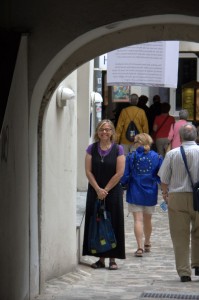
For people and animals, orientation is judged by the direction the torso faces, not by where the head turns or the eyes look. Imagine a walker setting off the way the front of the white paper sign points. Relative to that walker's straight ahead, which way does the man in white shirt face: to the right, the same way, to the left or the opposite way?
the opposite way

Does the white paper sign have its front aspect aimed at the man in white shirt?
yes

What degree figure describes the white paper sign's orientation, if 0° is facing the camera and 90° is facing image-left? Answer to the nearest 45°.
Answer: approximately 0°

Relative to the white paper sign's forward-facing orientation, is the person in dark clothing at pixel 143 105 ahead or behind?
behind

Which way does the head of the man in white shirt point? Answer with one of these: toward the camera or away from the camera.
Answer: away from the camera

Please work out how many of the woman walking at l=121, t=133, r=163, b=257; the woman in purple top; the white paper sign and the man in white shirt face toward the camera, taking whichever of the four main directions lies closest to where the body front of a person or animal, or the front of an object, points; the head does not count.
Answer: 2

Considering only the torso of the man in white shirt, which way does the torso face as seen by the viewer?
away from the camera

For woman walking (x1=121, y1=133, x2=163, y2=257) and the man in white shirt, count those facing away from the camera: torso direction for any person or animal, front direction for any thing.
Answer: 2

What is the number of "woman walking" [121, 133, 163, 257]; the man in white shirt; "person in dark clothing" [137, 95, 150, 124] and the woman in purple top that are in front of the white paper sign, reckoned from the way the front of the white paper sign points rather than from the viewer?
3

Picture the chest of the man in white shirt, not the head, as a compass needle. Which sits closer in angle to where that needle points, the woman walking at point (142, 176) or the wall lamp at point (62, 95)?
the woman walking

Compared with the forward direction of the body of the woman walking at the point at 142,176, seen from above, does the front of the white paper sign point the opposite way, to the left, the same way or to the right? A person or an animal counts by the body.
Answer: the opposite way

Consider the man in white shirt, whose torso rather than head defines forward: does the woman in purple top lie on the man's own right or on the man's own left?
on the man's own left

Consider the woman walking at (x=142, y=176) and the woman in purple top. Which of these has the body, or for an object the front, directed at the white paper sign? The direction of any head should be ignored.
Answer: the woman walking
